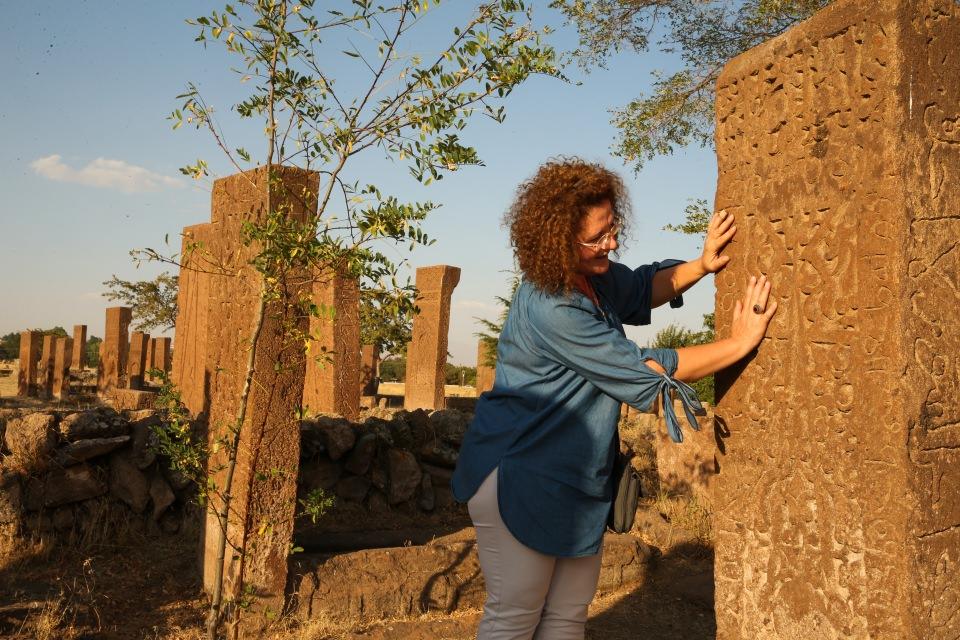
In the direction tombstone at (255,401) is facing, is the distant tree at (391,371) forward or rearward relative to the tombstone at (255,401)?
rearward

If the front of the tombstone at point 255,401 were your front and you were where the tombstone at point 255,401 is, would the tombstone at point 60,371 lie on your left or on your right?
on your right

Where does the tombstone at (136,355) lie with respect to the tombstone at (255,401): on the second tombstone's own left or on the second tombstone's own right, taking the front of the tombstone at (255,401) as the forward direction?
on the second tombstone's own right

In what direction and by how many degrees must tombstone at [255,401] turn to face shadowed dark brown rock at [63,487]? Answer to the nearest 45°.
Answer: approximately 90° to its right

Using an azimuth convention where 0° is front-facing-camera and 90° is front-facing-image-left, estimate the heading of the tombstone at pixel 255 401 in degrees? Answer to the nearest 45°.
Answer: approximately 45°

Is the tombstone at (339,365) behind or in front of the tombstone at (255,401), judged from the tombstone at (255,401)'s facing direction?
behind

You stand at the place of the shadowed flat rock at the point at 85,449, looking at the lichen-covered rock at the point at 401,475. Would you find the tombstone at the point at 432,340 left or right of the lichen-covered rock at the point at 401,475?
left

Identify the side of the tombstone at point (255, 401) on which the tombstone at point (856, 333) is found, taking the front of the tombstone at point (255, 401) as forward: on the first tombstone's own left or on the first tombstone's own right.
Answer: on the first tombstone's own left

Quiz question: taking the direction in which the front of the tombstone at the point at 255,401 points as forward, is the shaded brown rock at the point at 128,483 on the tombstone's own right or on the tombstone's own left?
on the tombstone's own right

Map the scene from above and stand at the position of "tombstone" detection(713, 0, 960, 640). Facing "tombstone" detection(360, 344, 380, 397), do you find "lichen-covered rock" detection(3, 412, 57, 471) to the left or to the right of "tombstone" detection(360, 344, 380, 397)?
left

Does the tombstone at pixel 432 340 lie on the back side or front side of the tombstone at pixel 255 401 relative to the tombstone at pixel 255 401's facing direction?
on the back side

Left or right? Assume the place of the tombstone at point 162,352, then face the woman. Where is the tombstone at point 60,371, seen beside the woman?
right

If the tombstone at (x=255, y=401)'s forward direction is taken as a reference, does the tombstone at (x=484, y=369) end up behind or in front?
behind

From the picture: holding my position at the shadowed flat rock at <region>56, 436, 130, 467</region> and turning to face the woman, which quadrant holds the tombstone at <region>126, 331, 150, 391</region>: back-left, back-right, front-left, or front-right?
back-left

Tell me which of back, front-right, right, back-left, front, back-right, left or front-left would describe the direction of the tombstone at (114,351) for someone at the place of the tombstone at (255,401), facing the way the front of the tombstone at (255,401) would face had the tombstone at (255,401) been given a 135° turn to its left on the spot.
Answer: left
